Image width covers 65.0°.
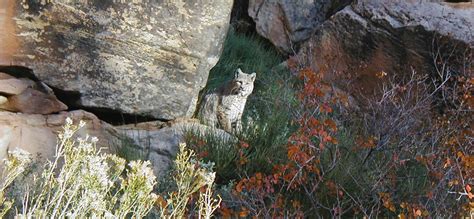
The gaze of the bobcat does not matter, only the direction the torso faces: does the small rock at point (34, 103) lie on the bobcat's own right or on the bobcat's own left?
on the bobcat's own right

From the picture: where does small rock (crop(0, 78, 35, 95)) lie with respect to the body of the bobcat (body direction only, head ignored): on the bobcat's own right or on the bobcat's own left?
on the bobcat's own right

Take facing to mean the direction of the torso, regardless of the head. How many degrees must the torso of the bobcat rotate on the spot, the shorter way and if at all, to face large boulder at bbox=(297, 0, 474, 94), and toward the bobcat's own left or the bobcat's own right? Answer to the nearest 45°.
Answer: approximately 90° to the bobcat's own left
